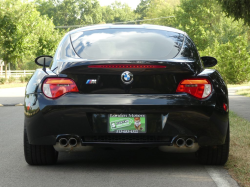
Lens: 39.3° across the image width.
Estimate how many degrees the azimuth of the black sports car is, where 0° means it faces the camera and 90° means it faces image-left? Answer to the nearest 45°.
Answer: approximately 180°

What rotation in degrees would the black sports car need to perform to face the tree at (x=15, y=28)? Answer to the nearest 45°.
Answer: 0° — it already faces it
